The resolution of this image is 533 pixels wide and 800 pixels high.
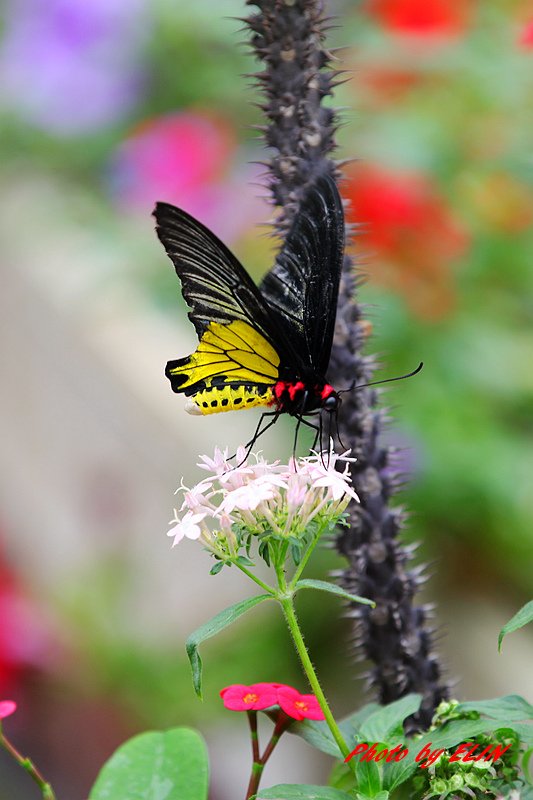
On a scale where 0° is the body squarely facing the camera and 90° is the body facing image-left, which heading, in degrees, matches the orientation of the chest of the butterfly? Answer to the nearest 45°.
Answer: approximately 270°

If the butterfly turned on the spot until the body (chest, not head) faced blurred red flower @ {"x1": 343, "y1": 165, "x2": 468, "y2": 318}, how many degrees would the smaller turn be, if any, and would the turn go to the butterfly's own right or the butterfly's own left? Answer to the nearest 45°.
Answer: approximately 90° to the butterfly's own left
